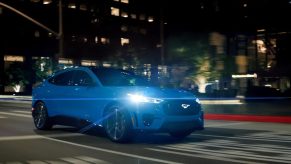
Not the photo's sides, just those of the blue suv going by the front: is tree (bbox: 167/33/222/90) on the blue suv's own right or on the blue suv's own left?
on the blue suv's own left

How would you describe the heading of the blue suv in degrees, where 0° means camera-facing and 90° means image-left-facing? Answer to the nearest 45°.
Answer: approximately 315°
